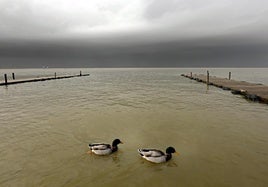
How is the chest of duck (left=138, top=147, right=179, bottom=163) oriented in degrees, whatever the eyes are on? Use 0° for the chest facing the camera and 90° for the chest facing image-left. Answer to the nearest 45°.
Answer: approximately 270°
